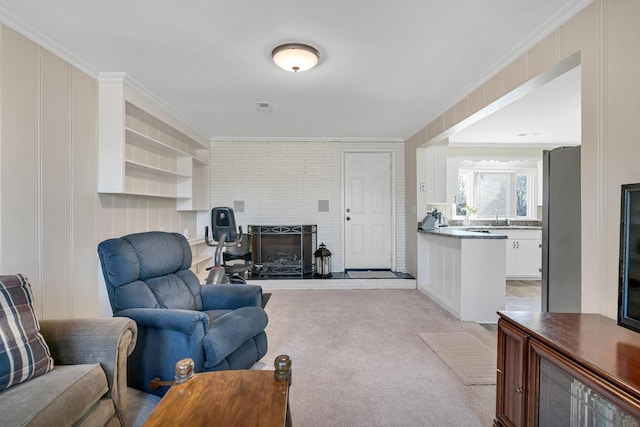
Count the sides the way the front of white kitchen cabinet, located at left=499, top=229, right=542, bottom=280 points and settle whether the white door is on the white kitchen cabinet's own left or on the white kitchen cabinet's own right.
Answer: on the white kitchen cabinet's own right

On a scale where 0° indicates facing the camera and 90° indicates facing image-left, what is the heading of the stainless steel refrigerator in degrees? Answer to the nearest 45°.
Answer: approximately 90°

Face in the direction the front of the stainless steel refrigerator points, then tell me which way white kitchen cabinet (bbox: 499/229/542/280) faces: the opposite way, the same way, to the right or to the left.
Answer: to the left

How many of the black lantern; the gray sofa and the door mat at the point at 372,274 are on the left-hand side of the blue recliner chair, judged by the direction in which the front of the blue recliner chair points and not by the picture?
2

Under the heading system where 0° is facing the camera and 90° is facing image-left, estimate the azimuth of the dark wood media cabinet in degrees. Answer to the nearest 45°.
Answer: approximately 45°

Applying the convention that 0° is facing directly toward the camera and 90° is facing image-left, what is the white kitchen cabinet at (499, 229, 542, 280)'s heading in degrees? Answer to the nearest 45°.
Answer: approximately 0°

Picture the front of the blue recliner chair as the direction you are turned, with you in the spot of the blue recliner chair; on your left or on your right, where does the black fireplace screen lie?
on your left

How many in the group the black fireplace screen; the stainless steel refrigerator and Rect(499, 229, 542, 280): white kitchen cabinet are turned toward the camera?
2

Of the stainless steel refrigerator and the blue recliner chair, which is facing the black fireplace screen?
the stainless steel refrigerator

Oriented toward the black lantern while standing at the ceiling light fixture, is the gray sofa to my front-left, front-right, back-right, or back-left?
back-left

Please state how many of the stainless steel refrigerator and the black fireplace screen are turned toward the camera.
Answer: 1

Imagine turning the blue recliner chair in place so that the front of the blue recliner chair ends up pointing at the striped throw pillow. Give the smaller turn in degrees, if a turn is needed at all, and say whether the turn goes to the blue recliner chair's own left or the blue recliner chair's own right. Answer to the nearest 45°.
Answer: approximately 90° to the blue recliner chair's own right

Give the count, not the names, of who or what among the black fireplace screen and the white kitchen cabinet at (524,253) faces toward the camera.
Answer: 2
